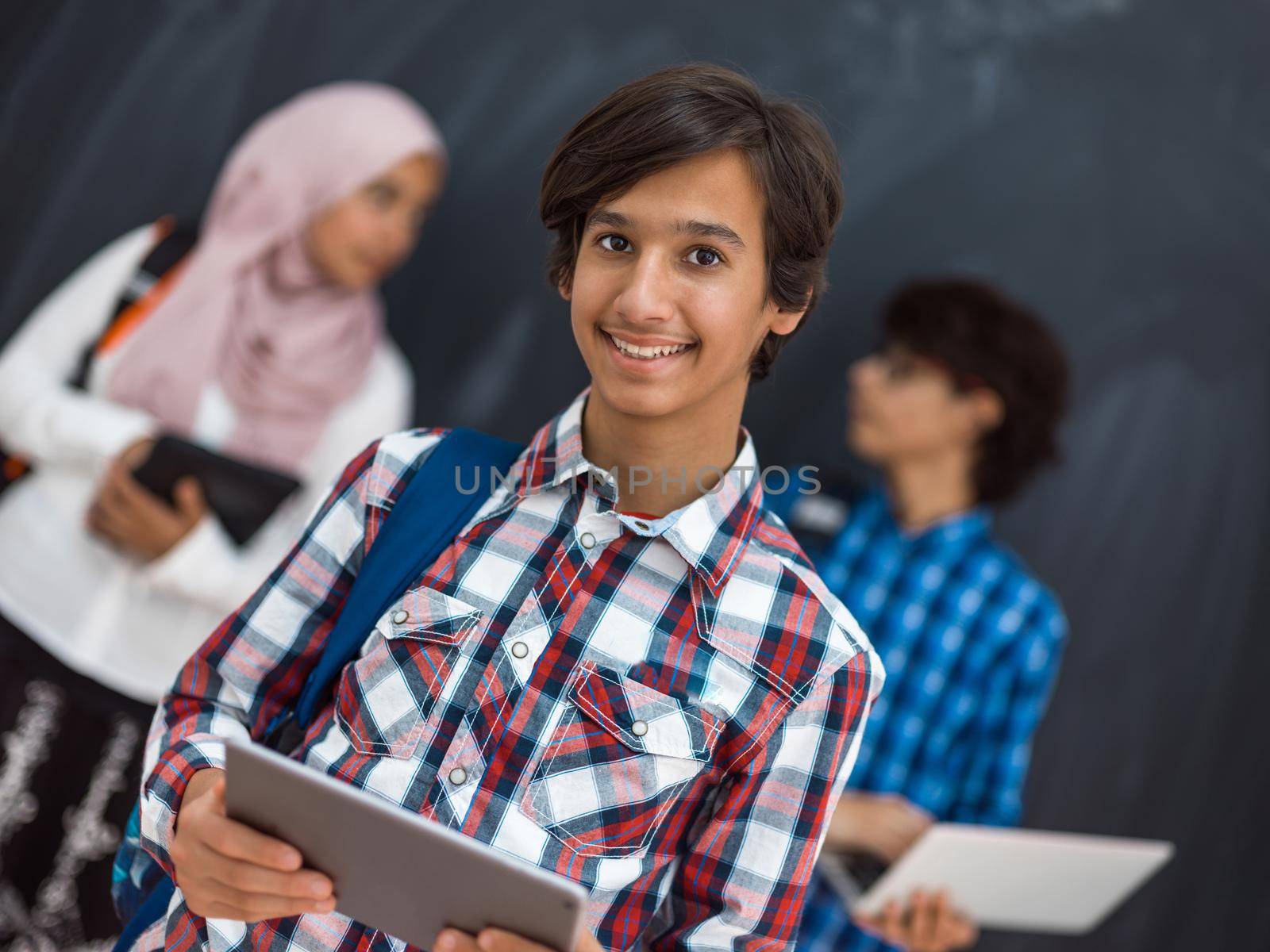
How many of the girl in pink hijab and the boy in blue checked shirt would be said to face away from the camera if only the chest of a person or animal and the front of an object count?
0

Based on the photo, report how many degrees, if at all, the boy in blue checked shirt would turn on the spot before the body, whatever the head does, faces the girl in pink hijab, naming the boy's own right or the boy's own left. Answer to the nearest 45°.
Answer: approximately 45° to the boy's own right

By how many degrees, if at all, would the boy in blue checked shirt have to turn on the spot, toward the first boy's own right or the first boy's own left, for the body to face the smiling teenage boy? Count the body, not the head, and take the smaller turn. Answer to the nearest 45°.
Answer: approximately 45° to the first boy's own left

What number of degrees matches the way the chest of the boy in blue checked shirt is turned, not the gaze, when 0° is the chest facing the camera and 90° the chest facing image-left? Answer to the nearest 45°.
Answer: approximately 45°

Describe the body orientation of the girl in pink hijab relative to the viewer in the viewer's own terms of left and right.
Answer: facing the viewer and to the right of the viewer

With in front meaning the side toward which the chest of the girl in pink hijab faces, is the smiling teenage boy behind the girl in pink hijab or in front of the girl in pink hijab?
in front

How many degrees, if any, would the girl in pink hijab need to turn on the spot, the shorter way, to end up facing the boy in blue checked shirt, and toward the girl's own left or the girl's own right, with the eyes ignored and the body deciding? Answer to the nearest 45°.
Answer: approximately 45° to the girl's own left
